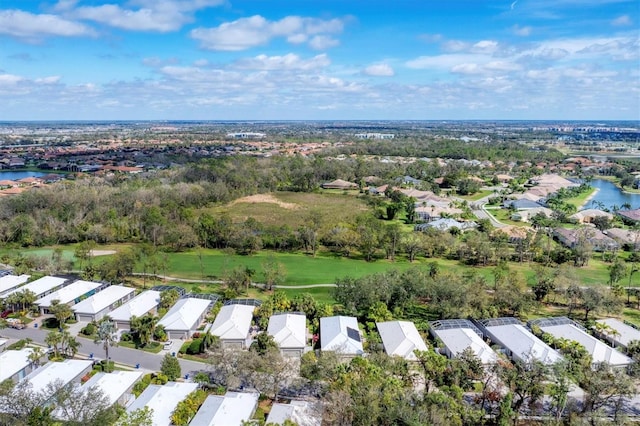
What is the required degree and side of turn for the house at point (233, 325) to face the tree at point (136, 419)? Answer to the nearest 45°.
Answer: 0° — it already faces it

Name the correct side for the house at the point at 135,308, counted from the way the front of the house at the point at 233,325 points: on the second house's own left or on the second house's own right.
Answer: on the second house's own right

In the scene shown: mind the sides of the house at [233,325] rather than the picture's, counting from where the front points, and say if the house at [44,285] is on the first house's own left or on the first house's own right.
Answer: on the first house's own right

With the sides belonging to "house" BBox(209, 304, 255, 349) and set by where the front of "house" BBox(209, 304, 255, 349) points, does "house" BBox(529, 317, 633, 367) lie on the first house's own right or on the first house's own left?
on the first house's own left

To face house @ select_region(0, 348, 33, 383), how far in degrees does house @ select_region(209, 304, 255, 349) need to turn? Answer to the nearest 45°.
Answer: approximately 90° to its right

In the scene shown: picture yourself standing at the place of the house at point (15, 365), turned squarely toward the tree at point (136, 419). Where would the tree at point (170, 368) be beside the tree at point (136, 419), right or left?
left

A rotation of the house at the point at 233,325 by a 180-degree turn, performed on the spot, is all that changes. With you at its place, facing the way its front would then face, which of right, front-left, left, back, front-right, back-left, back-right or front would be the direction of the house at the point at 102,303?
front-left

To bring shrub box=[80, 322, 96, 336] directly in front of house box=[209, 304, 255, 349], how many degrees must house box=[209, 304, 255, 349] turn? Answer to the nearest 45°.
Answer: approximately 90° to its right

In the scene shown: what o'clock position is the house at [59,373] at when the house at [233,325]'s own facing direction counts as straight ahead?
the house at [59,373] is roughly at 2 o'clock from the house at [233,325].

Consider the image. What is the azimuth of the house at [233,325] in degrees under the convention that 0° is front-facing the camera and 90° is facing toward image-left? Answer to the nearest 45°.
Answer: approximately 0°
